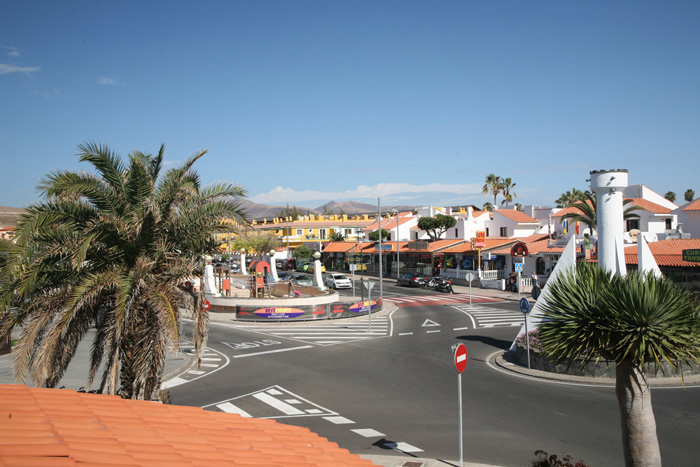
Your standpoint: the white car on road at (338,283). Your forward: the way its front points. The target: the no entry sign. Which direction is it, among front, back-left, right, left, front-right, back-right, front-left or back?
front-right

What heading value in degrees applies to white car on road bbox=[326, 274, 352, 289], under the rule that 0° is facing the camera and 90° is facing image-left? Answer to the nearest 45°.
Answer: approximately 315°

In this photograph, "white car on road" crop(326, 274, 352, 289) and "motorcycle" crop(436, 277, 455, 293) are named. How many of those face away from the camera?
0

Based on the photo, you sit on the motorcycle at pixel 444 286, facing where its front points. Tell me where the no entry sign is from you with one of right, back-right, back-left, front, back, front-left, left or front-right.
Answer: front-right

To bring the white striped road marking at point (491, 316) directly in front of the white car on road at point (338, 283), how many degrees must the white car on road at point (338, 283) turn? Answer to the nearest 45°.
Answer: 0° — it already faces it

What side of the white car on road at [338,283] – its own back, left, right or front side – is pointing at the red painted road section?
front

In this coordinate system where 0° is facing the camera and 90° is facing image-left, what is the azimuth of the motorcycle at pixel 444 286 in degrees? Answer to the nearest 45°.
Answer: approximately 315°

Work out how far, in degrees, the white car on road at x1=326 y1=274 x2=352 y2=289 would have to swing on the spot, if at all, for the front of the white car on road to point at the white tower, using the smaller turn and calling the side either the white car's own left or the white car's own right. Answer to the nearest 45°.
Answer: approximately 45° to the white car's own right
